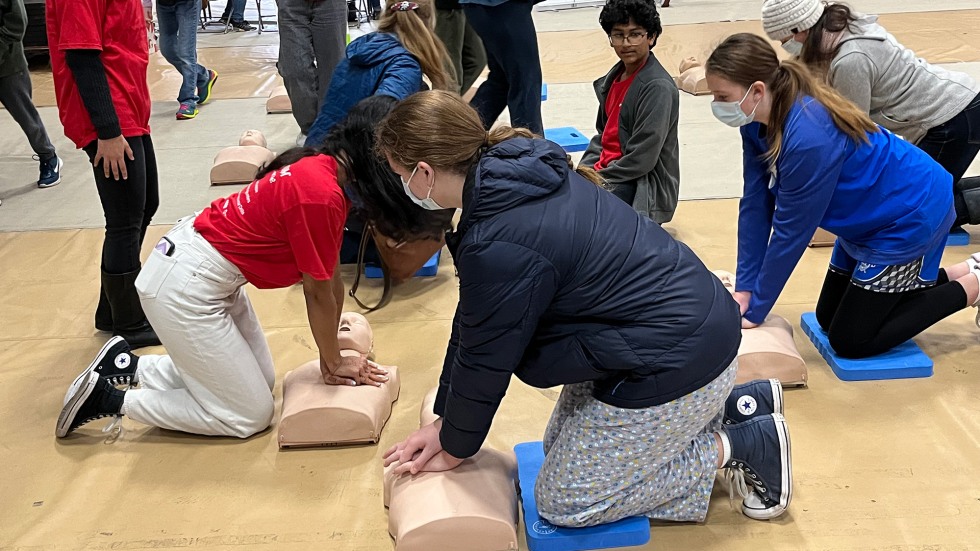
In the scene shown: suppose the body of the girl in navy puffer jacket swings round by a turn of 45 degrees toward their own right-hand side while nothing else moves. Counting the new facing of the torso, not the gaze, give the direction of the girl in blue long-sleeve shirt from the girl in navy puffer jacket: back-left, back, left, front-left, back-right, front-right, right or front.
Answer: right

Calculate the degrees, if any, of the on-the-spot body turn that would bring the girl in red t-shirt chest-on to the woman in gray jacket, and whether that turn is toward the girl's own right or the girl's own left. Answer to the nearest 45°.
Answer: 0° — they already face them

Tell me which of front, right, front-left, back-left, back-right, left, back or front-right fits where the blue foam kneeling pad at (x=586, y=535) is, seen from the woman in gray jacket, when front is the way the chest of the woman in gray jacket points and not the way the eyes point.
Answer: left

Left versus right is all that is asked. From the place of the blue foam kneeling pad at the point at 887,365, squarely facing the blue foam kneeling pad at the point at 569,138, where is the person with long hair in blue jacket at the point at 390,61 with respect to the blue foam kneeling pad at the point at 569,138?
left

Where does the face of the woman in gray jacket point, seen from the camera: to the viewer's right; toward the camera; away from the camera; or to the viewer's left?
to the viewer's left

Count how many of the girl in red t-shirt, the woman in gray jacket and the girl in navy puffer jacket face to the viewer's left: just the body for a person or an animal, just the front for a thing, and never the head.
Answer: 2

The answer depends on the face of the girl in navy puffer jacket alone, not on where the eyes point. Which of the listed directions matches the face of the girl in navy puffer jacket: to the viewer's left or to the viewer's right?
to the viewer's left

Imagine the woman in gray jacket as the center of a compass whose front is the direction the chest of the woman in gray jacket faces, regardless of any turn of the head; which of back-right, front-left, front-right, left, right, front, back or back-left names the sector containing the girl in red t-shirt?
front-left

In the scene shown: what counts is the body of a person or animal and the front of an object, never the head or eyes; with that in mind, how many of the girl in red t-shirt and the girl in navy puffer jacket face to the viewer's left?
1

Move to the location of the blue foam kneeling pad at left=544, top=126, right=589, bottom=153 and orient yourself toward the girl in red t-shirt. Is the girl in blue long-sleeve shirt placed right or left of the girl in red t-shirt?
left

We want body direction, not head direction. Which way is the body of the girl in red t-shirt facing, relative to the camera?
to the viewer's right

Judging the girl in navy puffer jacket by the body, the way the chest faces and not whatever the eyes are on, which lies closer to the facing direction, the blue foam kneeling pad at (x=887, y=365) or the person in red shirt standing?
the person in red shirt standing

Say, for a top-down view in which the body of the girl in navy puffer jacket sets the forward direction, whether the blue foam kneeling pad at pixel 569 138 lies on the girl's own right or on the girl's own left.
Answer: on the girl's own right

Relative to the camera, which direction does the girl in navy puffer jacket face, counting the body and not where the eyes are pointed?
to the viewer's left
